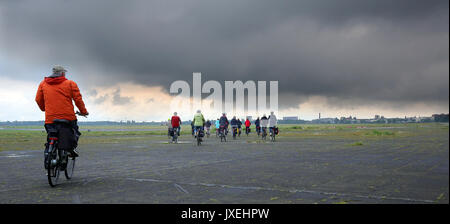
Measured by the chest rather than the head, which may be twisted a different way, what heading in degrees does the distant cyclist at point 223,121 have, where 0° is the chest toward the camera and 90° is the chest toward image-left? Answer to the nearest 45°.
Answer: approximately 180°

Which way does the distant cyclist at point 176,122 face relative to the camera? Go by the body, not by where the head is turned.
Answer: away from the camera

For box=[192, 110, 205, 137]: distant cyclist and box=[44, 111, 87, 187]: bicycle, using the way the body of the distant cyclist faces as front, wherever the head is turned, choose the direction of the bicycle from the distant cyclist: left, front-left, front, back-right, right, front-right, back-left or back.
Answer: back

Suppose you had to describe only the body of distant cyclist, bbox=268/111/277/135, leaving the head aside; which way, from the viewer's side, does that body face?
away from the camera

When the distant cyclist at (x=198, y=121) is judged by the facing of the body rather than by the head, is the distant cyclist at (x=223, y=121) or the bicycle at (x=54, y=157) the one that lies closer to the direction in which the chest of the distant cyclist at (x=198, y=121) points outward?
the distant cyclist

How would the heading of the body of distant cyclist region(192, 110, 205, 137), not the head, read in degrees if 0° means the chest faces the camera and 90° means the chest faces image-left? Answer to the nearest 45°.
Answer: approximately 180°

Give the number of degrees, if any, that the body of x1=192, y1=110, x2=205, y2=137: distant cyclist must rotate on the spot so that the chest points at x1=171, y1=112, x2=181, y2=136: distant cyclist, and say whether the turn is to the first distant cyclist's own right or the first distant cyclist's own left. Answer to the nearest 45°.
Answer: approximately 45° to the first distant cyclist's own left

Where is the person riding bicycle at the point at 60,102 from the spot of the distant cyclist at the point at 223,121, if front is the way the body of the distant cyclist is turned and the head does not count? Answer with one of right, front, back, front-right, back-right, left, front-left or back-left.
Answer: back

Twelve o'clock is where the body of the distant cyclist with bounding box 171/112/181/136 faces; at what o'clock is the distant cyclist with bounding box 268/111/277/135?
the distant cyclist with bounding box 268/111/277/135 is roughly at 3 o'clock from the distant cyclist with bounding box 171/112/181/136.

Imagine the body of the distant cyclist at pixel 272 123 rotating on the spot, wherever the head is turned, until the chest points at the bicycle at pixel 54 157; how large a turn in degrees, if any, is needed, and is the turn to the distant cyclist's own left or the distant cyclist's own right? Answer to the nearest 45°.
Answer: approximately 180°

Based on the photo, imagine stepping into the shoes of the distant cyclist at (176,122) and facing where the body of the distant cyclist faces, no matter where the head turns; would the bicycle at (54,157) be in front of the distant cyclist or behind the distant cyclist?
behind
